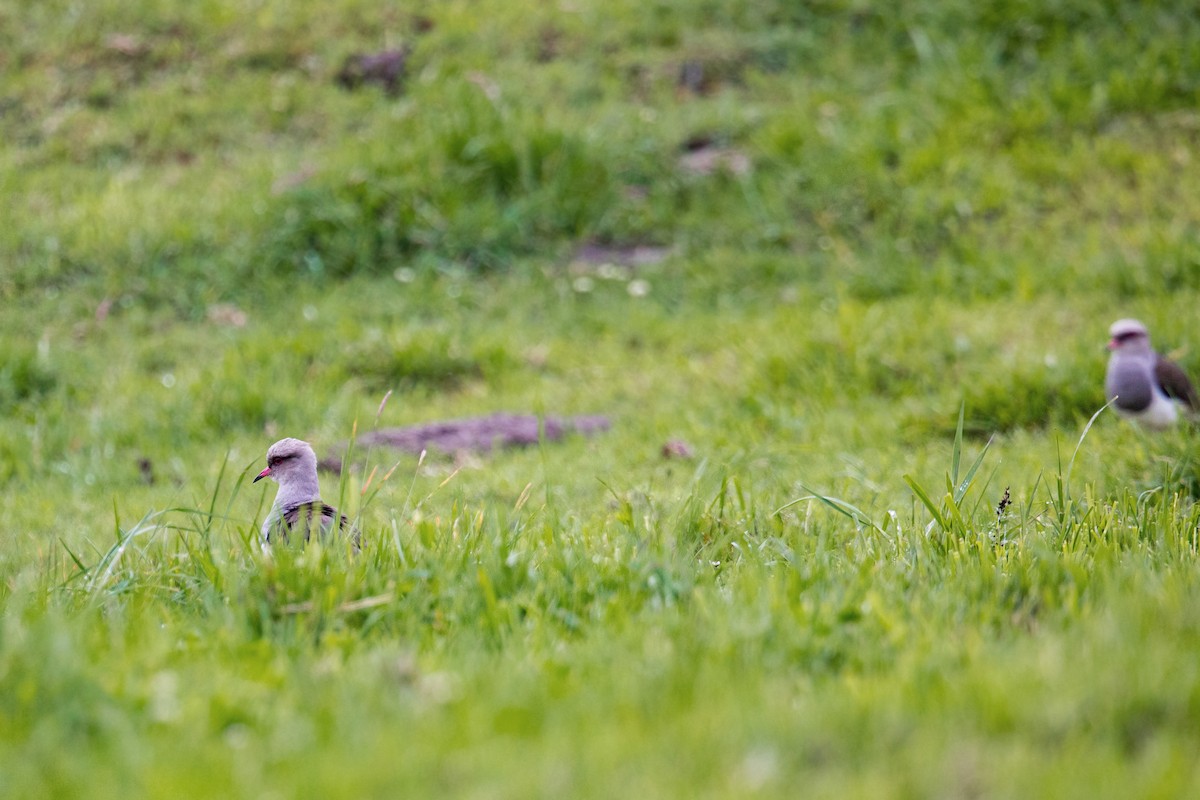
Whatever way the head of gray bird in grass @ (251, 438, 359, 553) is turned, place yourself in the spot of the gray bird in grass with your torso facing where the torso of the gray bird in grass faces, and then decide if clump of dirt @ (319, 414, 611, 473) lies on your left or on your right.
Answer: on your right

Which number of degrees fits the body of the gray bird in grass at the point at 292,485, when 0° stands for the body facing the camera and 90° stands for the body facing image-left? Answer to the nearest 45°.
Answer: approximately 90°

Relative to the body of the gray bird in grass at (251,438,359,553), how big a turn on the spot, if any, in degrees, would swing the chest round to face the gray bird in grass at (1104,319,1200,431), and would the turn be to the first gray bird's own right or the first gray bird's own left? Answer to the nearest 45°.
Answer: approximately 180°

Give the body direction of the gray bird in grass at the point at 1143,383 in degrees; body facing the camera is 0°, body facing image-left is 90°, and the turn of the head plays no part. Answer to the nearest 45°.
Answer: approximately 45°

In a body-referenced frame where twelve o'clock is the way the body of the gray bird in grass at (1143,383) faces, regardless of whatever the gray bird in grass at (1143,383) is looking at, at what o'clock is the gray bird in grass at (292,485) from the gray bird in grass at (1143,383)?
the gray bird in grass at (292,485) is roughly at 12 o'clock from the gray bird in grass at (1143,383).
